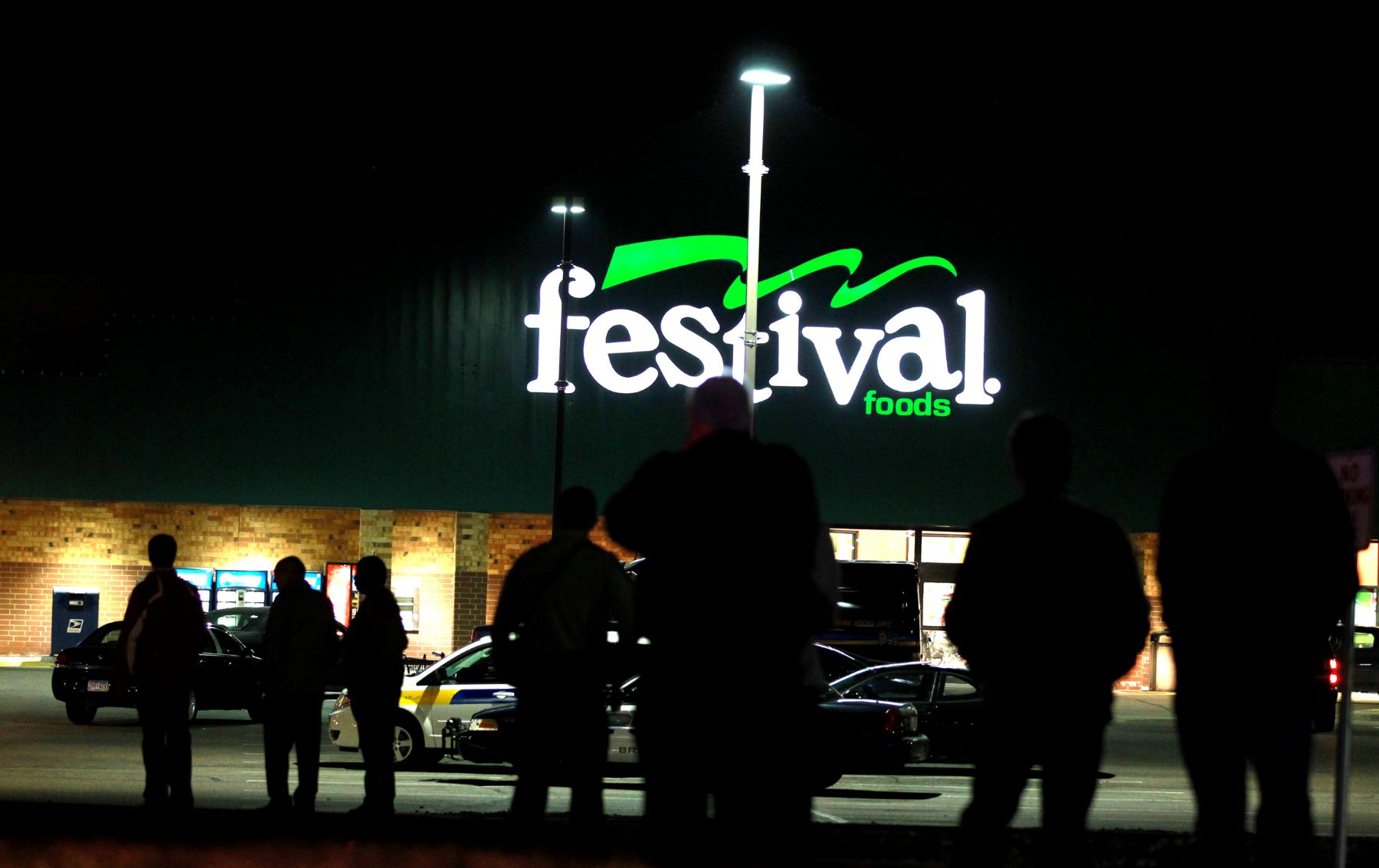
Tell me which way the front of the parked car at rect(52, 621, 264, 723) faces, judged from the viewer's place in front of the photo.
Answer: facing away from the viewer and to the right of the viewer

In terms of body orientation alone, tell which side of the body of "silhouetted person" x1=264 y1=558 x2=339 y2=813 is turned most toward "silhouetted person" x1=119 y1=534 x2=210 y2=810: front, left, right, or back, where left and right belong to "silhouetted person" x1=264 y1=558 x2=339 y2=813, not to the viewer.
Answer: left

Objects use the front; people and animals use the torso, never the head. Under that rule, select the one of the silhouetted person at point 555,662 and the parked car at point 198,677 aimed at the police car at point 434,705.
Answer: the silhouetted person

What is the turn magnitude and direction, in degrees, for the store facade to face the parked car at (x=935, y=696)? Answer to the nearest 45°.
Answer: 0° — it already faces it

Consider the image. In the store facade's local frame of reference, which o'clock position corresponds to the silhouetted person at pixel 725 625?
The silhouetted person is roughly at 12 o'clock from the store facade.

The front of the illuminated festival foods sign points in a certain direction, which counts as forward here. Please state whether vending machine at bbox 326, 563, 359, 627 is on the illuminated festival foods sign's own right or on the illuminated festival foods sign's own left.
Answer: on the illuminated festival foods sign's own right

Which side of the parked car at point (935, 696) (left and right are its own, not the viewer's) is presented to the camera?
left

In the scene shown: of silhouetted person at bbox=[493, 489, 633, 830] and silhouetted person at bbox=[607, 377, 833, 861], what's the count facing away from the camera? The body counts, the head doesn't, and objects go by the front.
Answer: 2

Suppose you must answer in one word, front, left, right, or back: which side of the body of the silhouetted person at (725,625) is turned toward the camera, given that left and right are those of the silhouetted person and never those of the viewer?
back
